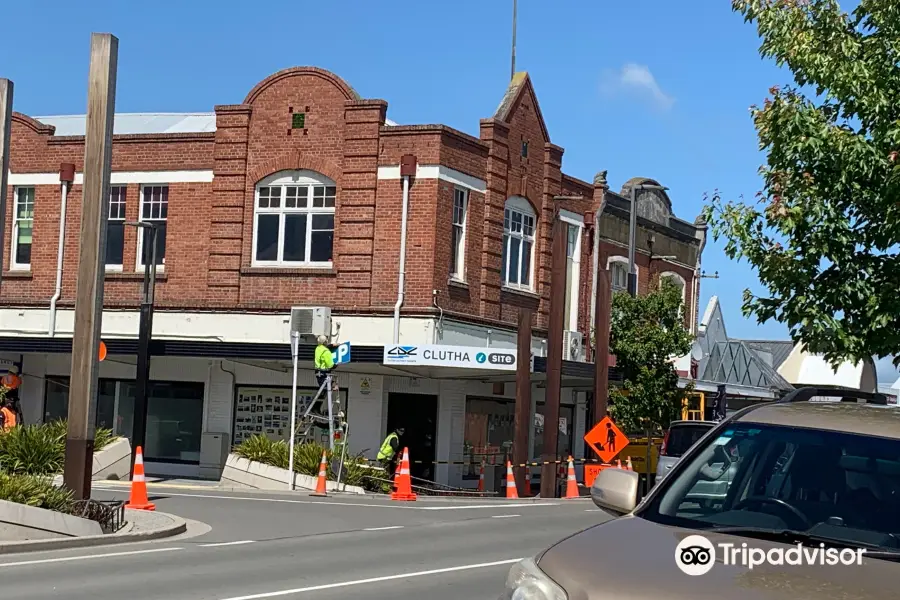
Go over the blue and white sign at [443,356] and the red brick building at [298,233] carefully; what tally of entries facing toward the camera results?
2

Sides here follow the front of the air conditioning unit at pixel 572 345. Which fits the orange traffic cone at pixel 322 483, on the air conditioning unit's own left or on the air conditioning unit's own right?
on the air conditioning unit's own right

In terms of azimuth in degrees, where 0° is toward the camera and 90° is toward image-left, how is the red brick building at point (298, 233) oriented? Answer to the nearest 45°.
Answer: approximately 0°

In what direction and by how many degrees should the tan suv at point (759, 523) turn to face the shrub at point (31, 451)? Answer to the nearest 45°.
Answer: approximately 90° to its right

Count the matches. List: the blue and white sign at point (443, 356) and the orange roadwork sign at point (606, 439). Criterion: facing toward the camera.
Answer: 2

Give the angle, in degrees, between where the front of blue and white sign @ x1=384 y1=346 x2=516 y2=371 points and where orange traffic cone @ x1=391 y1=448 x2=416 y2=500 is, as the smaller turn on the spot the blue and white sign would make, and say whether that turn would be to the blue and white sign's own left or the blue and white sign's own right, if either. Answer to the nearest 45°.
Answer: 0° — it already faces it

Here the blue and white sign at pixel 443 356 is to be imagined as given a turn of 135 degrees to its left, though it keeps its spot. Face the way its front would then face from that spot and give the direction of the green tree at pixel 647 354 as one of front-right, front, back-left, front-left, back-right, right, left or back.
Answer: front

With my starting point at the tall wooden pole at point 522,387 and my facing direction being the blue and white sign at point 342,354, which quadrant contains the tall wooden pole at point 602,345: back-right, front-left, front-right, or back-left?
back-right

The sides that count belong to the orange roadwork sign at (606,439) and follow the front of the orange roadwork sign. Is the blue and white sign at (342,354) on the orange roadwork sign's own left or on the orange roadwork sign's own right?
on the orange roadwork sign's own right
